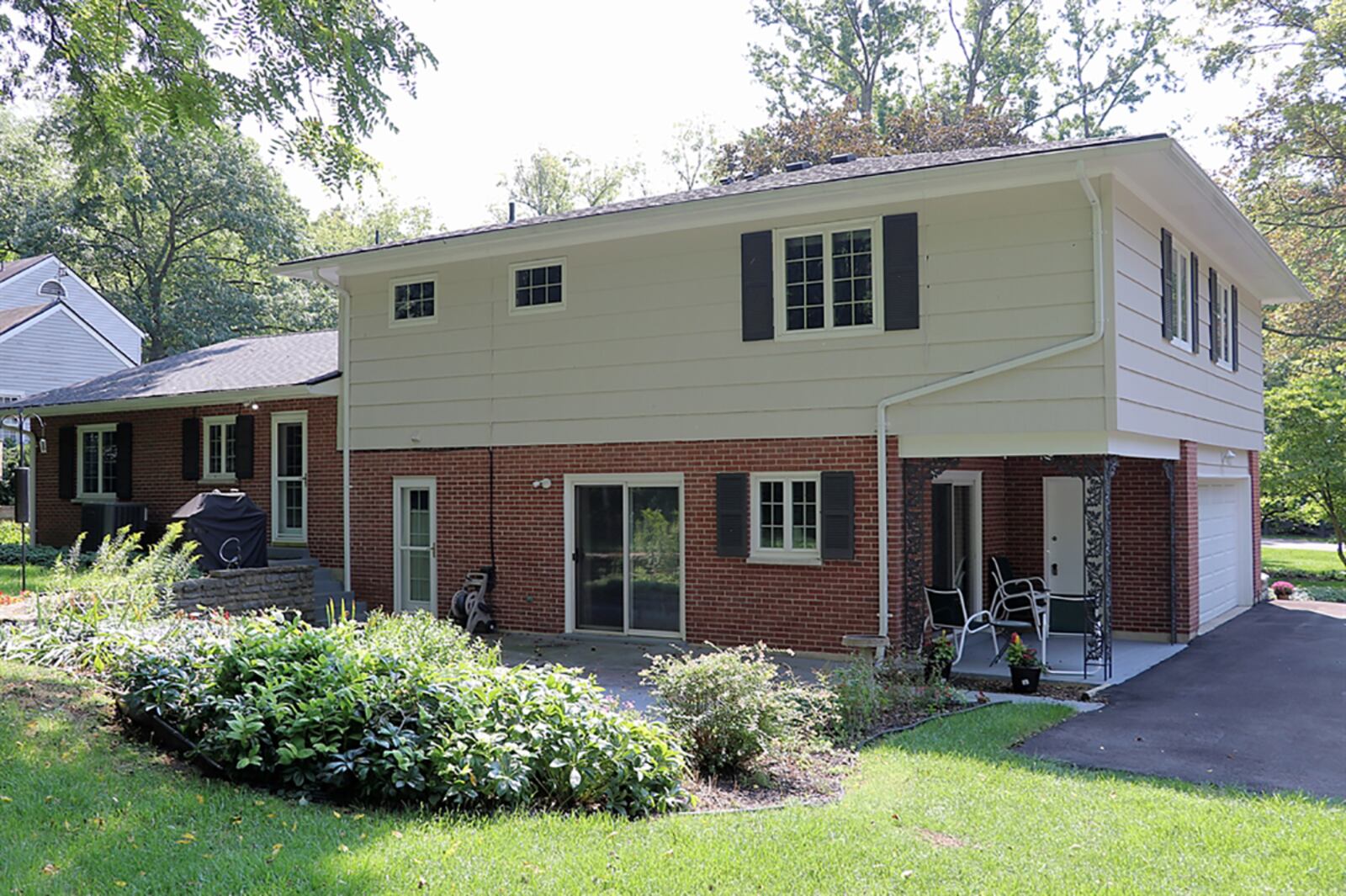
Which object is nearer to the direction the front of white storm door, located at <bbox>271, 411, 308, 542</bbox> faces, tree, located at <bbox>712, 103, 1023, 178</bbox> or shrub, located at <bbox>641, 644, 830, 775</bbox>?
the shrub

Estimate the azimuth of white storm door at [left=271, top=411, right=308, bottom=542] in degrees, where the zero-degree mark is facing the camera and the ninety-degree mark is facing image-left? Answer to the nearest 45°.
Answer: approximately 45°

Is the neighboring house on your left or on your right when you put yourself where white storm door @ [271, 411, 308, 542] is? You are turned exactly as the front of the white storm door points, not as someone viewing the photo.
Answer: on your right

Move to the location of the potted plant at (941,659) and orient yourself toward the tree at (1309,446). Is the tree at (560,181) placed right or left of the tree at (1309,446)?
left
